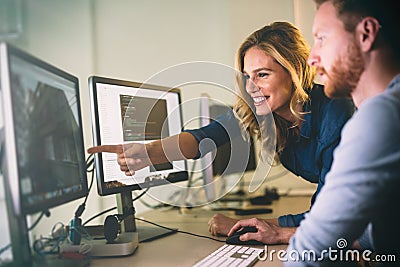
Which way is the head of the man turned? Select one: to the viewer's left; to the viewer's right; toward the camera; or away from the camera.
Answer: to the viewer's left

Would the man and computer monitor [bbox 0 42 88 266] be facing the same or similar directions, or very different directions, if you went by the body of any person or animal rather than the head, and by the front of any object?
very different directions

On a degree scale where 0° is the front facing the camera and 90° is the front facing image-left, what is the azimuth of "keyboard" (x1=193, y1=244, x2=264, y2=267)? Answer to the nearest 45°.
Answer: approximately 315°

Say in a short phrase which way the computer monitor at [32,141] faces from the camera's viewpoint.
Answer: facing the viewer and to the right of the viewer

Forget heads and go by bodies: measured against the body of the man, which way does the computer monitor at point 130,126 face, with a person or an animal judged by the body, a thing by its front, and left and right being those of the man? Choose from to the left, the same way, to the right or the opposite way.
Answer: the opposite way

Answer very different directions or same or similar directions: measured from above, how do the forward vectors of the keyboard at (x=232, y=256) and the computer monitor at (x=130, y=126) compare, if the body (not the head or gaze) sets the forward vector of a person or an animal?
same or similar directions

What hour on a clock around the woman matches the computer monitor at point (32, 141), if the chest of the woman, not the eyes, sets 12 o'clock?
The computer monitor is roughly at 1 o'clock from the woman.

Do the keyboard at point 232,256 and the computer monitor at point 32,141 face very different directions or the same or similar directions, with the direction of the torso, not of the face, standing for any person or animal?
same or similar directions

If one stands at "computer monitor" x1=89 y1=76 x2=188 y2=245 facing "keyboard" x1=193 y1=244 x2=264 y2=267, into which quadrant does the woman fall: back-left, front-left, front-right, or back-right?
front-left

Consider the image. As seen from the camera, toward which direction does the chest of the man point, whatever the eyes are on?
to the viewer's left

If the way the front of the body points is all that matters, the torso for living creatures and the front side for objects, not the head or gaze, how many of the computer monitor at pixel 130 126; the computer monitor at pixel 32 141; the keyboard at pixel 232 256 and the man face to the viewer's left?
1

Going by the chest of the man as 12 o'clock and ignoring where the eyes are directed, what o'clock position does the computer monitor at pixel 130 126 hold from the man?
The computer monitor is roughly at 1 o'clock from the man.
